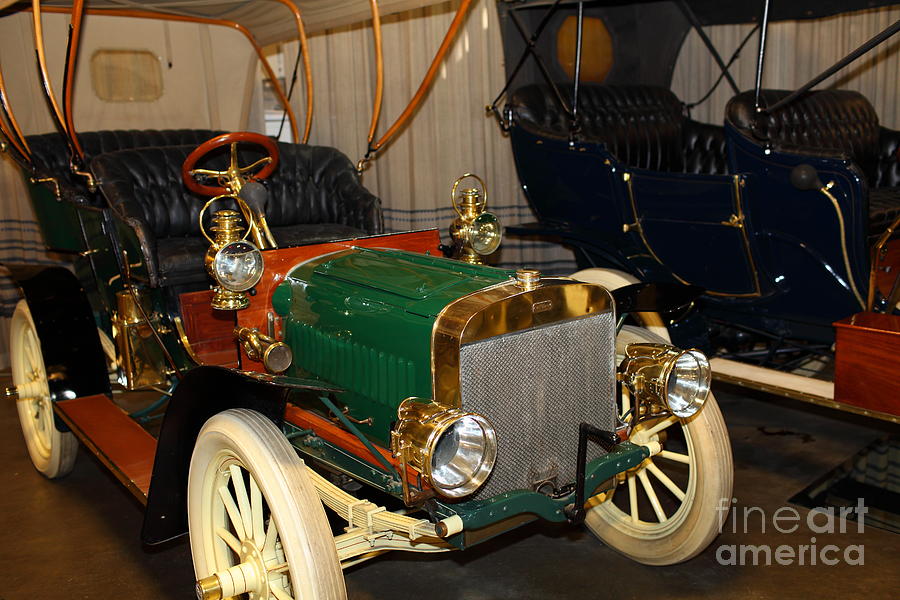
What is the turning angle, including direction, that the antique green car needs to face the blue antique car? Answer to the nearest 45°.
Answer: approximately 90° to its left

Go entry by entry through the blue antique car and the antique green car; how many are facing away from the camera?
0

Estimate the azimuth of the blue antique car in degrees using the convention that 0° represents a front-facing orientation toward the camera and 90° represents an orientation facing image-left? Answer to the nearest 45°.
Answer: approximately 315°
